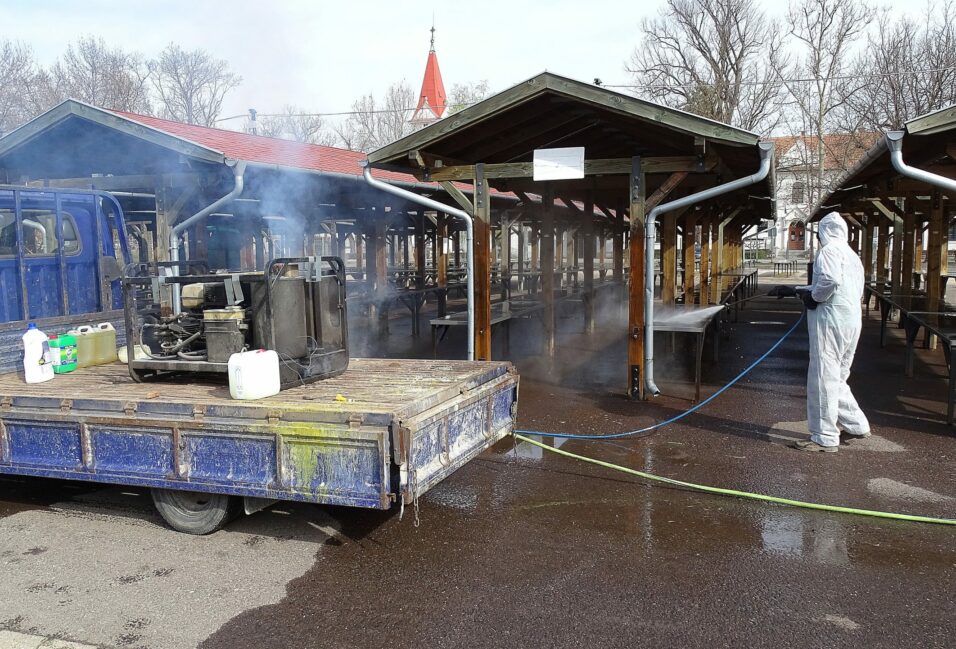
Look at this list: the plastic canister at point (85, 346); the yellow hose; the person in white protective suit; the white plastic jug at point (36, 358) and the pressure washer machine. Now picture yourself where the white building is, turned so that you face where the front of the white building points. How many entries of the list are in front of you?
5

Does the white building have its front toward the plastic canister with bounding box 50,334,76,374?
yes

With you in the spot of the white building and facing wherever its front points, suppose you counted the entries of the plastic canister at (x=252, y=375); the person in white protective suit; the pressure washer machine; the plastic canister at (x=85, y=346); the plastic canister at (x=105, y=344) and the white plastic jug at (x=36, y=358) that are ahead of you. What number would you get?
6

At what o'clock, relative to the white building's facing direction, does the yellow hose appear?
The yellow hose is roughly at 12 o'clock from the white building.

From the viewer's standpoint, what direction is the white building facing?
toward the camera

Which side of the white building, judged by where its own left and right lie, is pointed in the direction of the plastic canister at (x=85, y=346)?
front

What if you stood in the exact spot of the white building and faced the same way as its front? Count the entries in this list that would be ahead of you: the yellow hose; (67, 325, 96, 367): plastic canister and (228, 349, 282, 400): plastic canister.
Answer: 3

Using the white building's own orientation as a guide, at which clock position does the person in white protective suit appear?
The person in white protective suit is roughly at 12 o'clock from the white building.

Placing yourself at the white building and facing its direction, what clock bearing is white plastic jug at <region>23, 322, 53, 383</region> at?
The white plastic jug is roughly at 12 o'clock from the white building.

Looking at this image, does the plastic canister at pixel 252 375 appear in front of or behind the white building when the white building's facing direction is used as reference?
in front

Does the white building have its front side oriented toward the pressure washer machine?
yes
